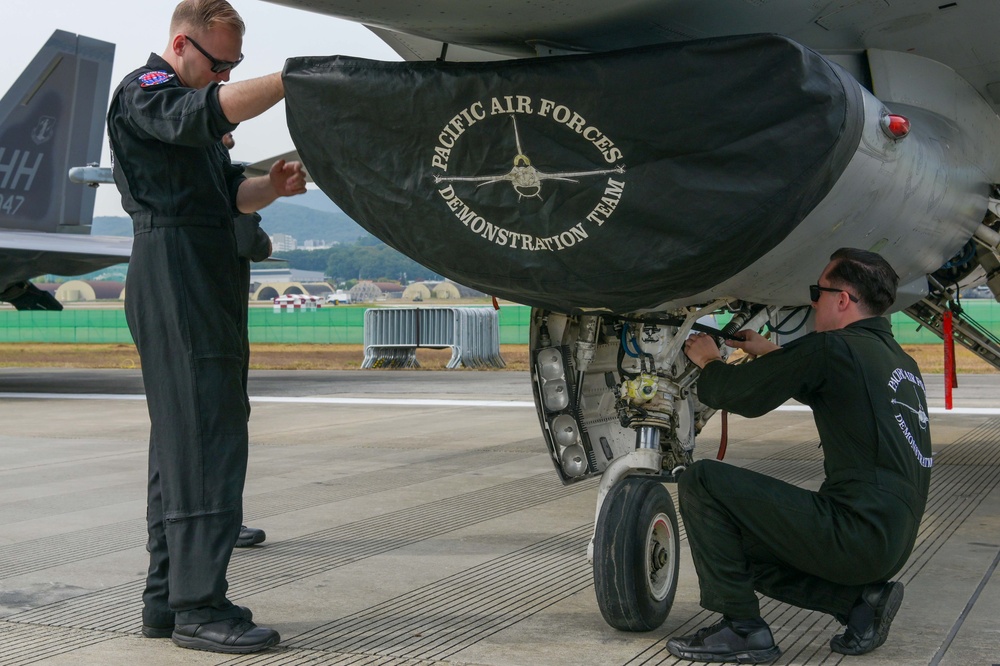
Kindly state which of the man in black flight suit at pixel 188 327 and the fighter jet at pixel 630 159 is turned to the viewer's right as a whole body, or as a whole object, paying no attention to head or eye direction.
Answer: the man in black flight suit

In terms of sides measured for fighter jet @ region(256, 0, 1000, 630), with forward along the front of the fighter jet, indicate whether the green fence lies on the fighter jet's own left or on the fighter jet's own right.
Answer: on the fighter jet's own right

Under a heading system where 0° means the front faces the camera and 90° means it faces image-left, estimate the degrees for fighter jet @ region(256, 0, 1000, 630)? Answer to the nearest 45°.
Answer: approximately 45°

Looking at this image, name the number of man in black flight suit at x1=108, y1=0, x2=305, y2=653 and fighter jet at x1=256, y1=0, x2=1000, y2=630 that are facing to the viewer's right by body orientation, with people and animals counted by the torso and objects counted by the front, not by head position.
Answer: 1

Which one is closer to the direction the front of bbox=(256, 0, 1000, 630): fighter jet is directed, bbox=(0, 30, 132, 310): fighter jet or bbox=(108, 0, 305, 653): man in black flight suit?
the man in black flight suit

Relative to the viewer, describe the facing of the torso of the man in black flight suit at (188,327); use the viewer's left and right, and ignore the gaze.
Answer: facing to the right of the viewer

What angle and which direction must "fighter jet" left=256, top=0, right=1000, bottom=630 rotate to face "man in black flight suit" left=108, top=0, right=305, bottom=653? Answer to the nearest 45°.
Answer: approximately 45° to its right

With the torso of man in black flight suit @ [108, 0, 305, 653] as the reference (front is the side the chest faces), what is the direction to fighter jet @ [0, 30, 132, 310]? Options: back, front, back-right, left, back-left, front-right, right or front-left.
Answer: left

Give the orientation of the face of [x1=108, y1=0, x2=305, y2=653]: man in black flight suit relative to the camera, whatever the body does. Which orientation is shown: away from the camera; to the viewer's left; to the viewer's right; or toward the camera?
to the viewer's right

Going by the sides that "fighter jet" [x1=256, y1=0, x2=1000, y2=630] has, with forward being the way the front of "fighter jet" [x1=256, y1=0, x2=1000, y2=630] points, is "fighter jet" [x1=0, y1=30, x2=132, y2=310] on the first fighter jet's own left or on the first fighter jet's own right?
on the first fighter jet's own right

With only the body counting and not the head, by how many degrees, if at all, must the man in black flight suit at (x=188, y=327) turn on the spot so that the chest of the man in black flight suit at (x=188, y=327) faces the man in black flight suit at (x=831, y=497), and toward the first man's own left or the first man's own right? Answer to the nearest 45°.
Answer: approximately 45° to the first man's own right

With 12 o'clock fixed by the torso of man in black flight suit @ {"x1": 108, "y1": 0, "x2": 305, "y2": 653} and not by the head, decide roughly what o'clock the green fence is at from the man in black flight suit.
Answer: The green fence is roughly at 9 o'clock from the man in black flight suit.
